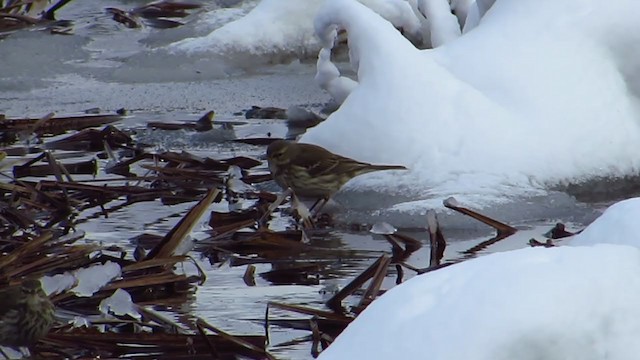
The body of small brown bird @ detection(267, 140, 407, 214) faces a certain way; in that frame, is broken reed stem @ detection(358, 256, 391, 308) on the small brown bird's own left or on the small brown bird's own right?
on the small brown bird's own left

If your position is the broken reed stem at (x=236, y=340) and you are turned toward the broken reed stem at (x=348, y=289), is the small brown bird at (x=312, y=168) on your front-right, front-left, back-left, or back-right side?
front-left

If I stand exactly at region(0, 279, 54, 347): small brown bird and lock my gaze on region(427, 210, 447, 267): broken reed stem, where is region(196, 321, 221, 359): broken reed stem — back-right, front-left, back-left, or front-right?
front-right

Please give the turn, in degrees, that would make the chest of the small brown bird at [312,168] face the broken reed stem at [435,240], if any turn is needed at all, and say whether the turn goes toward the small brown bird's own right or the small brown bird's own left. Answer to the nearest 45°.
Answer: approximately 135° to the small brown bird's own left

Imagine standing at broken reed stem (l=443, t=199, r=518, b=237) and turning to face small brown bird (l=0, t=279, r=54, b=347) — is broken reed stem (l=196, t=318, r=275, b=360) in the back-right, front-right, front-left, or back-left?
front-left

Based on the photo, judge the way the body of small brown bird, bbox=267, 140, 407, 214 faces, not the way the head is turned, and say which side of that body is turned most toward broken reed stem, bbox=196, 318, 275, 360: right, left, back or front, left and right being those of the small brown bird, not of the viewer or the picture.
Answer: left

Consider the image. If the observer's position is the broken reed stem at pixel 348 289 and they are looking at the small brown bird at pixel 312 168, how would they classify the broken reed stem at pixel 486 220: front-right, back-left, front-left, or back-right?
front-right

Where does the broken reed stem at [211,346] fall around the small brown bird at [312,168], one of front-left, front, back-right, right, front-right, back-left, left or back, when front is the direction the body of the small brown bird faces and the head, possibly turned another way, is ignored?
left

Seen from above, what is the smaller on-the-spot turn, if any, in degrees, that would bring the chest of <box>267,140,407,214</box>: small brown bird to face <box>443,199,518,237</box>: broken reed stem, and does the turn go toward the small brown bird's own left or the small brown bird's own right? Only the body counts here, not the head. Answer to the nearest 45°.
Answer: approximately 135° to the small brown bird's own left

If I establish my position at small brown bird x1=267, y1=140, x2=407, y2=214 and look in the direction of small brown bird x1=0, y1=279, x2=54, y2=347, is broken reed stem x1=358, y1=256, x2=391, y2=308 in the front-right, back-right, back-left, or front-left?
front-left

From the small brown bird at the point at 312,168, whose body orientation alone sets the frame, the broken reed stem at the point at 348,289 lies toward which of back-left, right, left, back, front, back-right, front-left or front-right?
left

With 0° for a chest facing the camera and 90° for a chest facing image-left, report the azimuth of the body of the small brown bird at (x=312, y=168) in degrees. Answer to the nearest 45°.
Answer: approximately 90°
